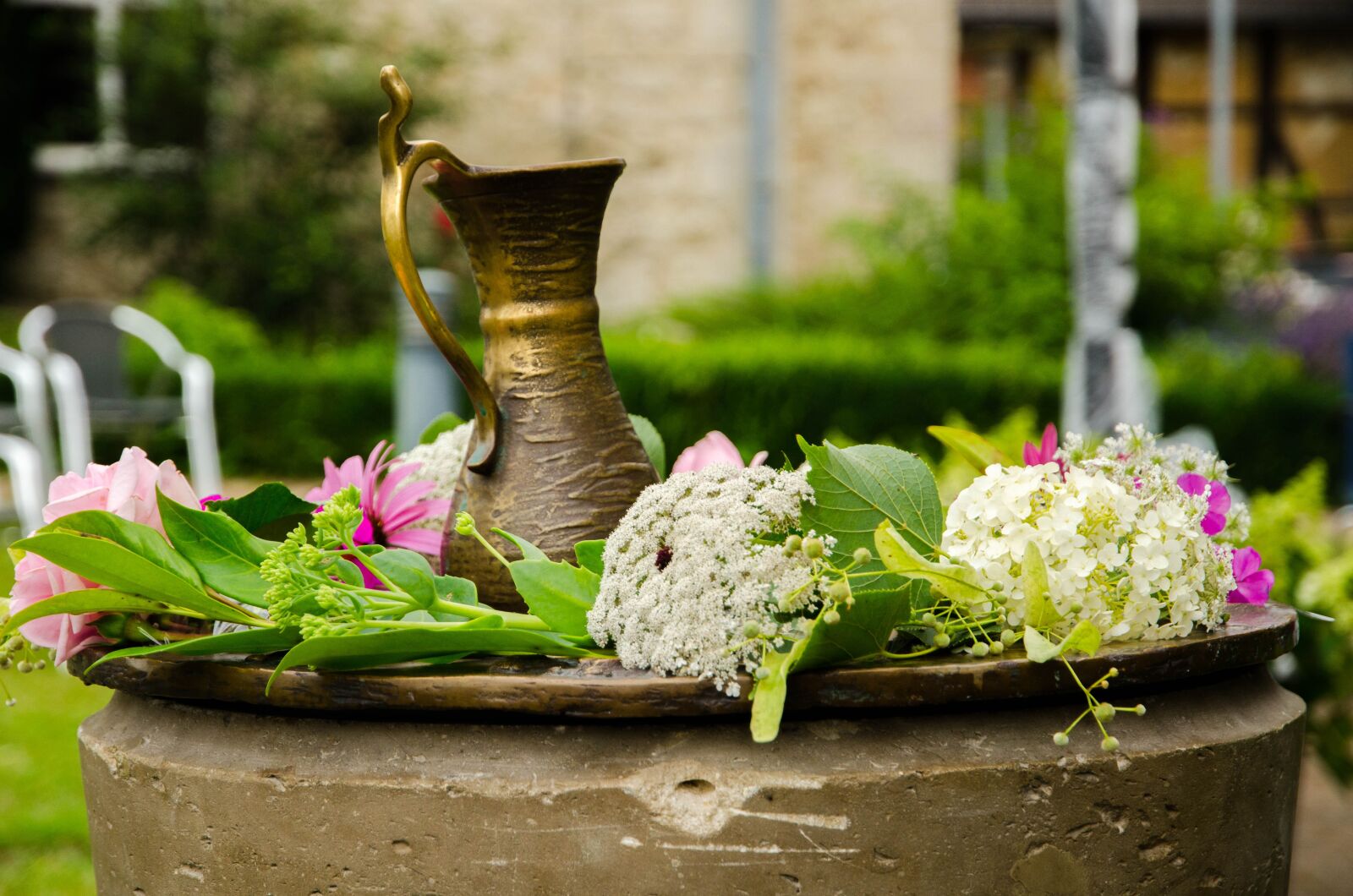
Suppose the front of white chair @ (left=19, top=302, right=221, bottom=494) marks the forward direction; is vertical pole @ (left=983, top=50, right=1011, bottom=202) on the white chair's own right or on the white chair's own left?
on the white chair's own left

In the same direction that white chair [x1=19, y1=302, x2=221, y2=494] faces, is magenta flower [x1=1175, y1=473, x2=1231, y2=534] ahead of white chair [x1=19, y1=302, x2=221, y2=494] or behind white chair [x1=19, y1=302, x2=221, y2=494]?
ahead

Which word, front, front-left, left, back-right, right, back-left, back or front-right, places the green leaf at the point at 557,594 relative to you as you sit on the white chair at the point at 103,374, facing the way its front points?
front-right

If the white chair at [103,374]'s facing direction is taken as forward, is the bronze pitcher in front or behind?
in front

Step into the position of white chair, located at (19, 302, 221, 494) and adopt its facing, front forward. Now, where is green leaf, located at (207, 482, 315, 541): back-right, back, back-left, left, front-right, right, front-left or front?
front-right

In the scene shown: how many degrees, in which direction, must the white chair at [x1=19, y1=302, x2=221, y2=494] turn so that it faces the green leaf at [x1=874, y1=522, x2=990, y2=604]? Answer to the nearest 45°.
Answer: approximately 45° to its right

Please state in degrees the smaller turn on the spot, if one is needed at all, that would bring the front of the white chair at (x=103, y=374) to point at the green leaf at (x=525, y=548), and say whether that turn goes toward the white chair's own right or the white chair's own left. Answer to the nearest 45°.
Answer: approximately 45° to the white chair's own right

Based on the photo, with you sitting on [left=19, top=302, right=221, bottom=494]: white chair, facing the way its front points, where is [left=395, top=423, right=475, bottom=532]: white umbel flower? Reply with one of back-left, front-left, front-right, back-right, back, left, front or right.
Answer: front-right

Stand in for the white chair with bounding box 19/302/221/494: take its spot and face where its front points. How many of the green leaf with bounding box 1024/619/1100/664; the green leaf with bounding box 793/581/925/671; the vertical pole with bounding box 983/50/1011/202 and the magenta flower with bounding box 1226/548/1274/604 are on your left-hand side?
1

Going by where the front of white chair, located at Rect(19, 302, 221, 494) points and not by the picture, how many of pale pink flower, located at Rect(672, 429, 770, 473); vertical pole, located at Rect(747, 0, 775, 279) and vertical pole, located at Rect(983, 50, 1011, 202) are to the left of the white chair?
2

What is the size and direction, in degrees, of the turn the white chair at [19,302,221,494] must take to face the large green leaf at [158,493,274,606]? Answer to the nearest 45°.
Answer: approximately 45° to its right

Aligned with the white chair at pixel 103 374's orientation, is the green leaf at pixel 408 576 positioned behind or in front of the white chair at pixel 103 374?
in front

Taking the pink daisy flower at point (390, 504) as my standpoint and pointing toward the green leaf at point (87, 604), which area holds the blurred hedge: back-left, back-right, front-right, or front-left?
back-right
